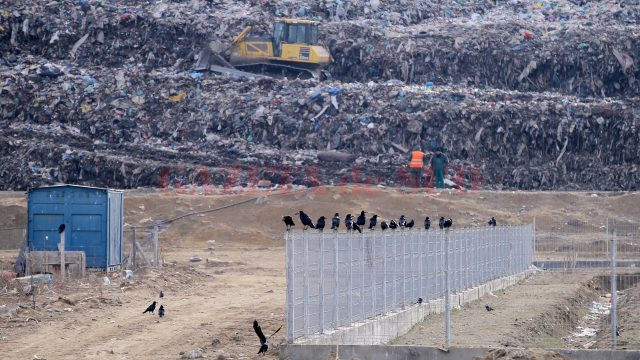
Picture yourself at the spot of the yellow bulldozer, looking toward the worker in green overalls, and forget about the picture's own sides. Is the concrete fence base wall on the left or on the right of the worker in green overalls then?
right

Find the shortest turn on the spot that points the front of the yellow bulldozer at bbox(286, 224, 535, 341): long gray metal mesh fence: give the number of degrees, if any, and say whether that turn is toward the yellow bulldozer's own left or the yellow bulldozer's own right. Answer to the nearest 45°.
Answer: approximately 90° to the yellow bulldozer's own left

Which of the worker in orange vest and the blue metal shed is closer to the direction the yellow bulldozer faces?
the blue metal shed

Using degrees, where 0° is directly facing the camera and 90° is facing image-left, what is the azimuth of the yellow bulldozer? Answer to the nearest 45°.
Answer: approximately 90°

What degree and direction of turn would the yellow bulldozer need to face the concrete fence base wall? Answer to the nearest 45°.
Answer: approximately 90° to its left

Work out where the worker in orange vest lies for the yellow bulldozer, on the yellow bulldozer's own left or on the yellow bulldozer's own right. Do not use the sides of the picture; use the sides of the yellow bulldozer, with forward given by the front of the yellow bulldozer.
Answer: on the yellow bulldozer's own left

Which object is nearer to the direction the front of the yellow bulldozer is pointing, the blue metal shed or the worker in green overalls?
the blue metal shed

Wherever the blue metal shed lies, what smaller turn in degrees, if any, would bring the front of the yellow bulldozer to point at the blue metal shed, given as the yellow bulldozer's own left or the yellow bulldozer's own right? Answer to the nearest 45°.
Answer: approximately 90° to the yellow bulldozer's own left
